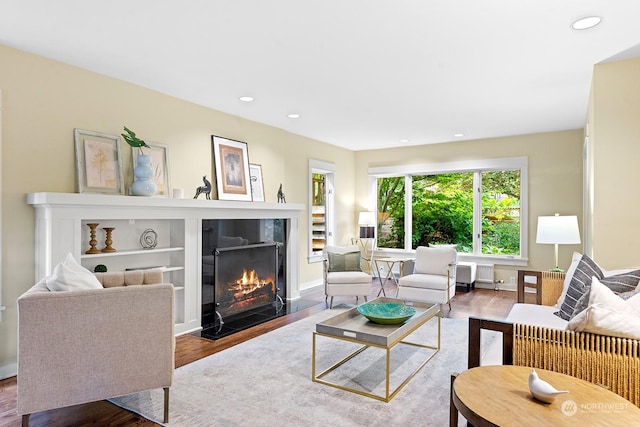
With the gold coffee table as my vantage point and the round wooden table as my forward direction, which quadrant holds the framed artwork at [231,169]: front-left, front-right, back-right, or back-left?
back-right

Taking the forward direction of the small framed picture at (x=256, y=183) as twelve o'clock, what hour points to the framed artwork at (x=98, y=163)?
The framed artwork is roughly at 3 o'clock from the small framed picture.

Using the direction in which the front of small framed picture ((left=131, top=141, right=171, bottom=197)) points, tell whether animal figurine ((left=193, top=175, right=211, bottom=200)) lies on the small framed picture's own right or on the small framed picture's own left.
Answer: on the small framed picture's own left

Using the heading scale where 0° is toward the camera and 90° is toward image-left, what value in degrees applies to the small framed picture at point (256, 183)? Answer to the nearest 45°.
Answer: approximately 315°

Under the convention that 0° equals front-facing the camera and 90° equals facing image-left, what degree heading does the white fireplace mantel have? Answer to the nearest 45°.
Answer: approximately 315°

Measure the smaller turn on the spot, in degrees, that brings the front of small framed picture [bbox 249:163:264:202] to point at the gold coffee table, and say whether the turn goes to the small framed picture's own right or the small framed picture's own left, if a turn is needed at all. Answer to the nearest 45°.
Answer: approximately 45° to the small framed picture's own right

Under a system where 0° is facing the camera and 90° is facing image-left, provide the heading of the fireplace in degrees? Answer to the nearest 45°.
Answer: approximately 315°

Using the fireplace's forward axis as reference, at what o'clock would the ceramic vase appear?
The ceramic vase is roughly at 3 o'clock from the fireplace.
